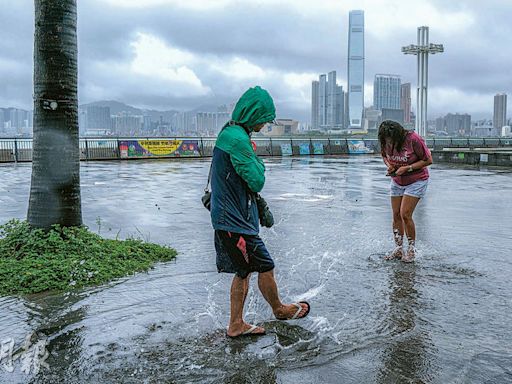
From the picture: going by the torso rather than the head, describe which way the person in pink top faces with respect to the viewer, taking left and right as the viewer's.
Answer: facing the viewer and to the left of the viewer

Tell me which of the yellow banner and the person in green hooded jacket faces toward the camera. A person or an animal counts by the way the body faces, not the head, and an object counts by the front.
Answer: the yellow banner

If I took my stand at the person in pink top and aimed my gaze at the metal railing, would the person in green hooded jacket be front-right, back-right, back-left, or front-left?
back-left

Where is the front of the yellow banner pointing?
toward the camera

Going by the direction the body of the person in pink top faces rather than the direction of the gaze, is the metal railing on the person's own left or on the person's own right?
on the person's own right

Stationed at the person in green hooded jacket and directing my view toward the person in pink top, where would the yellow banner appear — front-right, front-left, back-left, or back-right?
front-left

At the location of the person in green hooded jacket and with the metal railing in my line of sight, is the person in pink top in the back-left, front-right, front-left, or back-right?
front-right

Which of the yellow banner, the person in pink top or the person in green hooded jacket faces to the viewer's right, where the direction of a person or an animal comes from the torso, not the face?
the person in green hooded jacket

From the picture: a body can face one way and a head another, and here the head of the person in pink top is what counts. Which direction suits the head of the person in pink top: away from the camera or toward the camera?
toward the camera

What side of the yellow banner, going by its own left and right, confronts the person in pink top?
front

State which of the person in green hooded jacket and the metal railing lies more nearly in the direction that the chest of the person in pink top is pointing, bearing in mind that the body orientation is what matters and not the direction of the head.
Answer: the person in green hooded jacket

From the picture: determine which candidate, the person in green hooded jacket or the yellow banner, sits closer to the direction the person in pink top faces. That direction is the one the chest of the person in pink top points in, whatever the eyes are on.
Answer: the person in green hooded jacket

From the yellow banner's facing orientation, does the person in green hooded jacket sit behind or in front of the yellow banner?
in front

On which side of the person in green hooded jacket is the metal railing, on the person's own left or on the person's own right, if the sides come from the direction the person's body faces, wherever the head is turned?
on the person's own left
